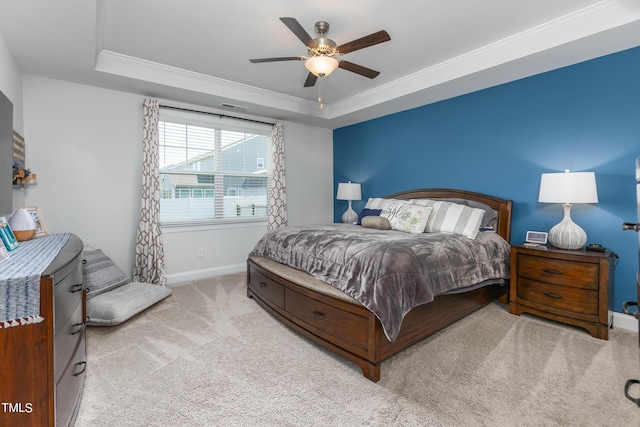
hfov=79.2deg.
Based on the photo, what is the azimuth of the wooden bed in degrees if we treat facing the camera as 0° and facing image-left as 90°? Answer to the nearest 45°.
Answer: approximately 45°

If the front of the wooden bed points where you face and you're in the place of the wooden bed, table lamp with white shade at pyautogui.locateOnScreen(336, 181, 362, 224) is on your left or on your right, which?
on your right

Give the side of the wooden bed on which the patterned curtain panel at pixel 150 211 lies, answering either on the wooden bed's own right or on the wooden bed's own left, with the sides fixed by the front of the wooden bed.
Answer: on the wooden bed's own right

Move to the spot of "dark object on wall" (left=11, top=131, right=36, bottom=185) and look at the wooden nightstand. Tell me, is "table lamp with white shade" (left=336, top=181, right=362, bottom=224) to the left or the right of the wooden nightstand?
left

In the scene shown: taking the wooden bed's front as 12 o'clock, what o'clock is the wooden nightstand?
The wooden nightstand is roughly at 7 o'clock from the wooden bed.

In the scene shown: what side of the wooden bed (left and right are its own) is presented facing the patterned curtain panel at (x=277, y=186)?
right

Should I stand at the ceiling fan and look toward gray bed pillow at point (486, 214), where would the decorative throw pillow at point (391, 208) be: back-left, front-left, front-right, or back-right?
front-left

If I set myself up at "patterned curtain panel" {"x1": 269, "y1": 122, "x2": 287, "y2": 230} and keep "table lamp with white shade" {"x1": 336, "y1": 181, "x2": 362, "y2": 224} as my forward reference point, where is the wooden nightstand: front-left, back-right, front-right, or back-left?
front-right
